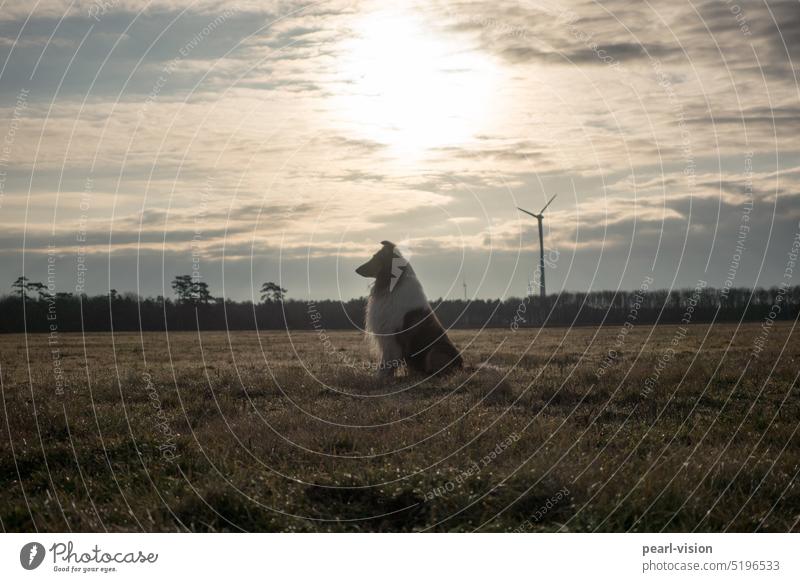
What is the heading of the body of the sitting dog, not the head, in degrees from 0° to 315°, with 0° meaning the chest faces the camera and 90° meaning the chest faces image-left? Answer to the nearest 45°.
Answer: approximately 90°
